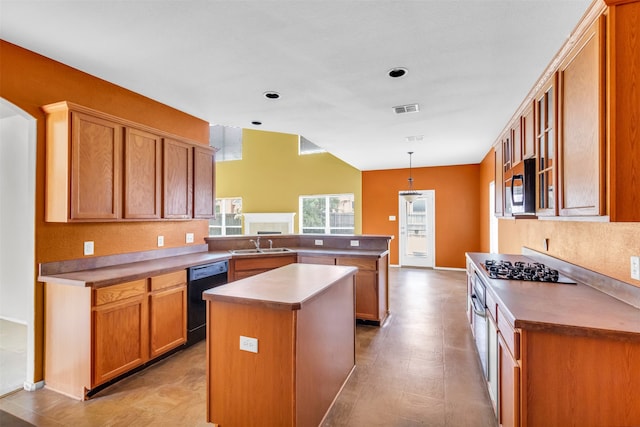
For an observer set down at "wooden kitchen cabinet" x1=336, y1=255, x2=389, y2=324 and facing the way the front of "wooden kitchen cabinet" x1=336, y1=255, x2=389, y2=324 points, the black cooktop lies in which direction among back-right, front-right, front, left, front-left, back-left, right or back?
front-left

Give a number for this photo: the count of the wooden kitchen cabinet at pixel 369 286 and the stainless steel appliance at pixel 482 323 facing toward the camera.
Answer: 1

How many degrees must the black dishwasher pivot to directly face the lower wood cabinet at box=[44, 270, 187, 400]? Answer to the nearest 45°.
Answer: approximately 90° to its right

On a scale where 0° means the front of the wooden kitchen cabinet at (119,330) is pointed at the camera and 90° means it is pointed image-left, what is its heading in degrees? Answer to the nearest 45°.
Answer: approximately 315°

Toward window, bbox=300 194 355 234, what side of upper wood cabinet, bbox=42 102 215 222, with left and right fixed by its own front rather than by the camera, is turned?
left

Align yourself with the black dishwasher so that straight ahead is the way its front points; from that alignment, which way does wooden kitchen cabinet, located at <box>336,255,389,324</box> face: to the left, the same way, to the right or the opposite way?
to the right

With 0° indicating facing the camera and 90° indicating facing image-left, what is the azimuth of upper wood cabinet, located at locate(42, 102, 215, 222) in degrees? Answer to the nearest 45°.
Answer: approximately 315°

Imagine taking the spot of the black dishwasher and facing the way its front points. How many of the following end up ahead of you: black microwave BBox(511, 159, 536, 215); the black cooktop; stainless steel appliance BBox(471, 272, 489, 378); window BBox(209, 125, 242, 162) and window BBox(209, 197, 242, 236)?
3

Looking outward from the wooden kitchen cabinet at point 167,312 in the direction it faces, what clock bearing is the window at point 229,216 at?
The window is roughly at 8 o'clock from the wooden kitchen cabinet.

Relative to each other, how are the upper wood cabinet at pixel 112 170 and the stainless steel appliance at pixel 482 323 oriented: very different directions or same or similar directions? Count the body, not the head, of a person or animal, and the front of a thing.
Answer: very different directions
